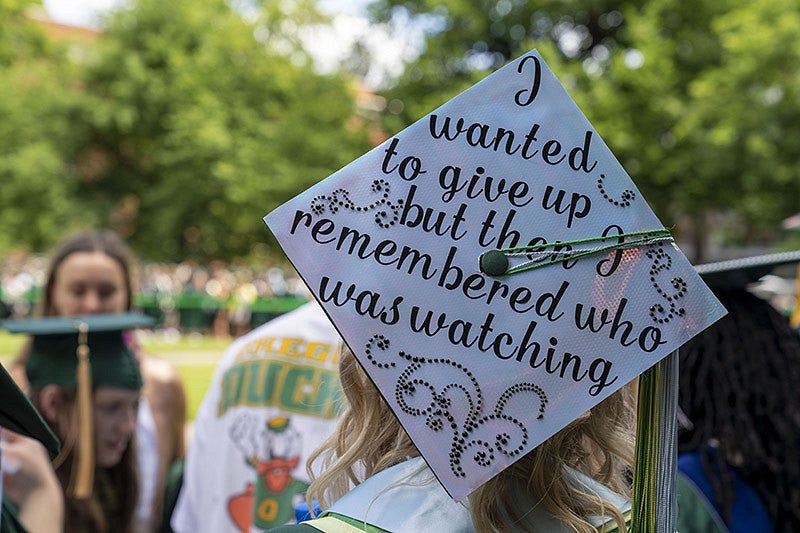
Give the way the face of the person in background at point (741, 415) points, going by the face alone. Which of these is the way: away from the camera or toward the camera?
away from the camera

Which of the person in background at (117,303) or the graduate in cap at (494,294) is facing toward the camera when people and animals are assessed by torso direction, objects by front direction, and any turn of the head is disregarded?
the person in background

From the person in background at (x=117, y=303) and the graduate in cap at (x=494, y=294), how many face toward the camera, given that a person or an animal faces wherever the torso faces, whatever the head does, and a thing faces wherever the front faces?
1

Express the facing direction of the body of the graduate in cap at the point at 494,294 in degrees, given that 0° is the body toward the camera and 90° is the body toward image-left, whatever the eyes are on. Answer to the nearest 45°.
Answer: approximately 180°

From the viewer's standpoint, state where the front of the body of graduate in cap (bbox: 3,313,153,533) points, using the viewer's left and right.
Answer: facing the viewer and to the right of the viewer

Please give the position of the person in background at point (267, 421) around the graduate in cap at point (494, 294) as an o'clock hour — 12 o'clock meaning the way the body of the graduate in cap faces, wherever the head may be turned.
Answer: The person in background is roughly at 11 o'clock from the graduate in cap.

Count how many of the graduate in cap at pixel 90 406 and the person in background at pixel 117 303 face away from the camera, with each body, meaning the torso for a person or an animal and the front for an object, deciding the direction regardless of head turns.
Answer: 0

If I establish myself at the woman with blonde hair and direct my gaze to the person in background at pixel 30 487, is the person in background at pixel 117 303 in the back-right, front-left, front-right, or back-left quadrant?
front-right

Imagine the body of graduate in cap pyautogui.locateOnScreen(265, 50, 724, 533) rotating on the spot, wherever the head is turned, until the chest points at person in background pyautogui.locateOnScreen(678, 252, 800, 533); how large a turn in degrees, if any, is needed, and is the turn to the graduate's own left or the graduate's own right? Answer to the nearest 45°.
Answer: approximately 45° to the graduate's own right

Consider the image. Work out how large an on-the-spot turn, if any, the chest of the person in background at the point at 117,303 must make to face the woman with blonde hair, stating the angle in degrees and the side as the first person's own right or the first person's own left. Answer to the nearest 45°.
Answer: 0° — they already face them

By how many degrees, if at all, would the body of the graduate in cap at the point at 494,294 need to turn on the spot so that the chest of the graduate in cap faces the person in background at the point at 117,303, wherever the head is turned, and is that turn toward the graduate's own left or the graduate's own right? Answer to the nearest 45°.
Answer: approximately 45° to the graduate's own left

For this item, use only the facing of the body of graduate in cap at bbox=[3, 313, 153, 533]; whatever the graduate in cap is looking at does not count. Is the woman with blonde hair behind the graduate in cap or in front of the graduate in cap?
in front

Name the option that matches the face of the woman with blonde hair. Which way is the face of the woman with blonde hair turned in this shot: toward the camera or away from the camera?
away from the camera

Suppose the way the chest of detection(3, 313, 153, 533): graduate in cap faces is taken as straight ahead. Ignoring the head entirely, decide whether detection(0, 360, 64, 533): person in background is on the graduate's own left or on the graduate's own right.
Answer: on the graduate's own right

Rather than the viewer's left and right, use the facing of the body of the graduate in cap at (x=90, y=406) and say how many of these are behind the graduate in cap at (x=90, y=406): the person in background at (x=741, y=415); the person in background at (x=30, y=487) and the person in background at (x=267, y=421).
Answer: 0

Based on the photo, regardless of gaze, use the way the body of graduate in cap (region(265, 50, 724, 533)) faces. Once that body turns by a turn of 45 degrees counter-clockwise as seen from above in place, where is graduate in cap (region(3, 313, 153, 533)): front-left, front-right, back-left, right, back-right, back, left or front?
front

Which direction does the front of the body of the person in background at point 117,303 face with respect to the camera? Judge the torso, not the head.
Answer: toward the camera
